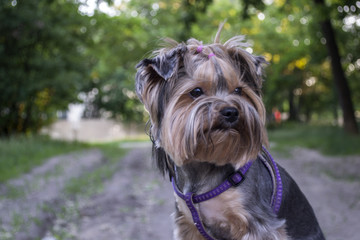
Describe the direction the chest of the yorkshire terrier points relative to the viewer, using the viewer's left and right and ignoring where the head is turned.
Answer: facing the viewer and to the left of the viewer

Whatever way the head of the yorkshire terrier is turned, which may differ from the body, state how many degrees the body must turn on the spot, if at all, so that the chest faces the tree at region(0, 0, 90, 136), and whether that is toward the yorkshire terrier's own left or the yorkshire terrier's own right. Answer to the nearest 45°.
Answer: approximately 90° to the yorkshire terrier's own right

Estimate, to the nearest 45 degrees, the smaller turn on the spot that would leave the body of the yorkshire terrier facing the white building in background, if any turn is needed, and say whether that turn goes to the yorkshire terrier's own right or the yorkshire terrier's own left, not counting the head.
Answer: approximately 135° to the yorkshire terrier's own right

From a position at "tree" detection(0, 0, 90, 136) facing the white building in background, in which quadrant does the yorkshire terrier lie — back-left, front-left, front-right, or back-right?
back-right

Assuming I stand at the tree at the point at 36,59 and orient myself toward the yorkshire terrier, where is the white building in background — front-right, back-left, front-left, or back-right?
back-left
